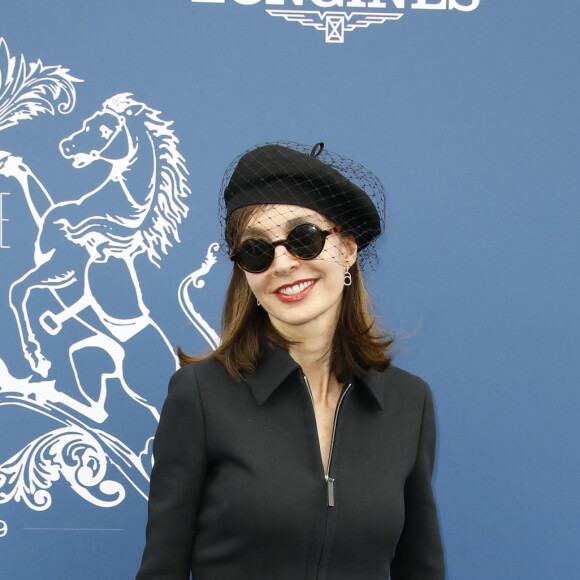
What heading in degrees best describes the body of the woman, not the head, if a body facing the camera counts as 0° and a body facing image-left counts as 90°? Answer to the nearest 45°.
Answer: approximately 0°
